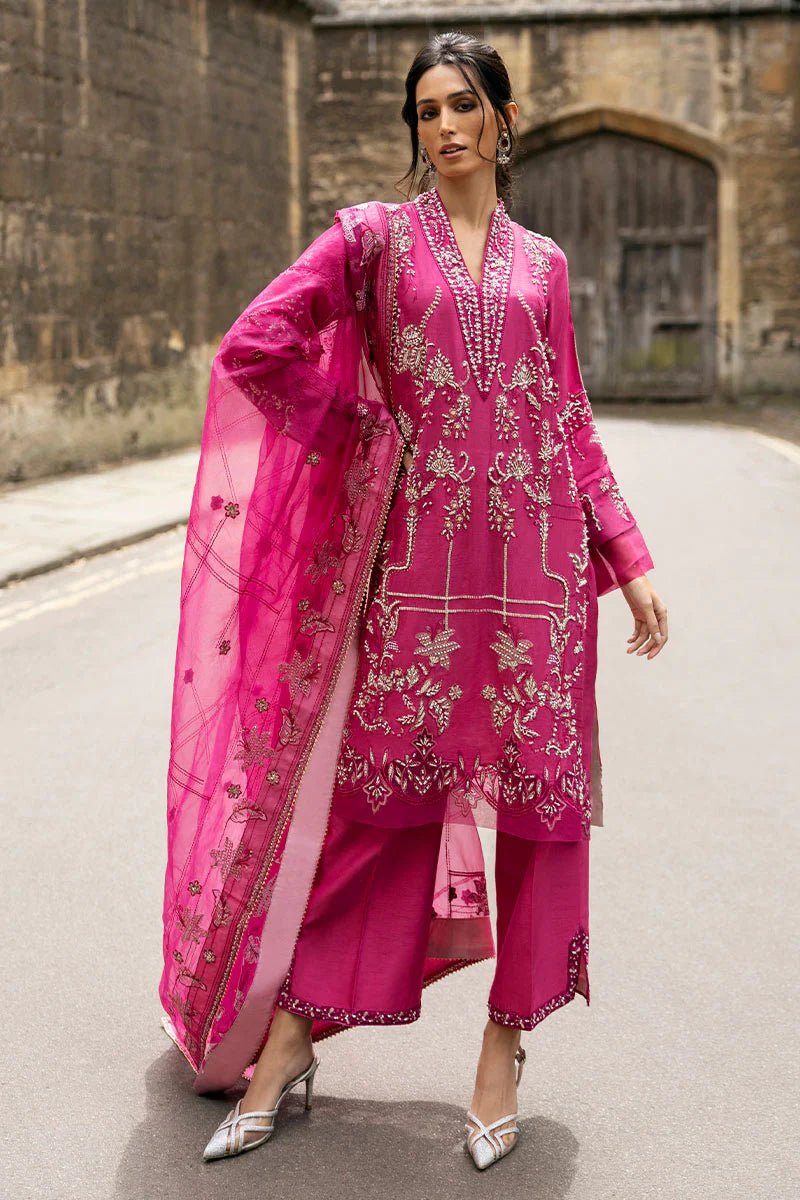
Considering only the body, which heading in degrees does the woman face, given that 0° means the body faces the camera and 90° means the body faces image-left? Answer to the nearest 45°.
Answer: approximately 0°
